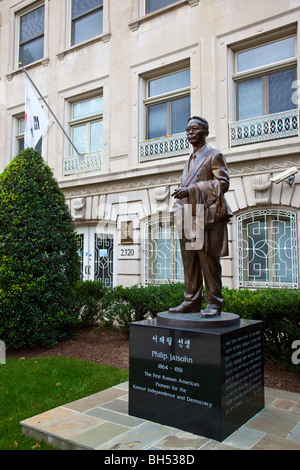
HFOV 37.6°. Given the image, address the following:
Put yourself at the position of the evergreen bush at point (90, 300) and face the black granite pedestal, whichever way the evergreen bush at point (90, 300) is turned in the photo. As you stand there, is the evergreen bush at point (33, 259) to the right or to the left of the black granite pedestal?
right

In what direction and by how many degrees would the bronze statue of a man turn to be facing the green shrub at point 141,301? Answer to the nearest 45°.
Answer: approximately 135° to its right

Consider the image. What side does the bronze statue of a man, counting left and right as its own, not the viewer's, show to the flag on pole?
right

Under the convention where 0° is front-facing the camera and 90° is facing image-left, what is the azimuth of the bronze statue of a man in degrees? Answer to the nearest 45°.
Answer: approximately 45°
